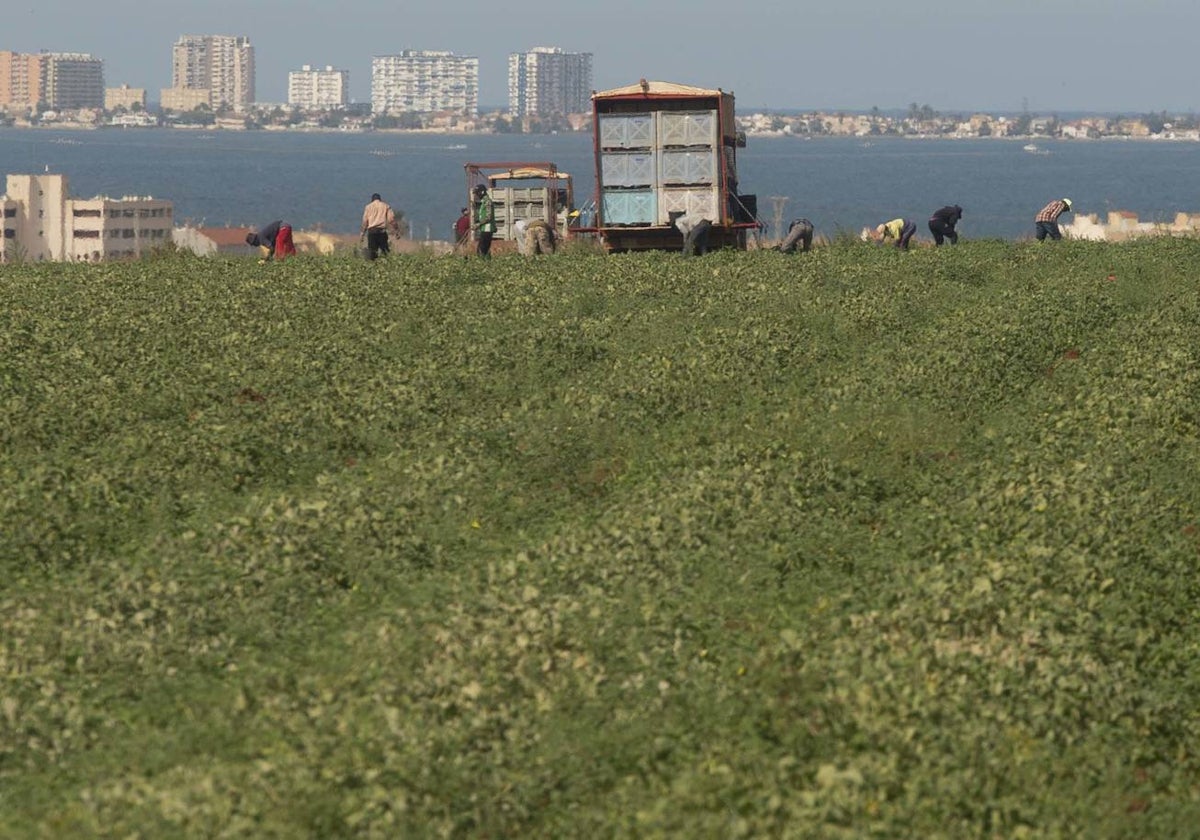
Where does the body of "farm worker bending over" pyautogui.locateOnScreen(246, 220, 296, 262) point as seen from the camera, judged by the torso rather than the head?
to the viewer's left

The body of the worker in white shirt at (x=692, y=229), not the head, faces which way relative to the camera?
to the viewer's left

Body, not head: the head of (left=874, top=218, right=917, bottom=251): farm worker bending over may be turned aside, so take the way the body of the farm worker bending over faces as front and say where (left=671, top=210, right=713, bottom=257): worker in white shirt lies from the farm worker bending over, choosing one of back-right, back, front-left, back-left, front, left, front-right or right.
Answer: front-left

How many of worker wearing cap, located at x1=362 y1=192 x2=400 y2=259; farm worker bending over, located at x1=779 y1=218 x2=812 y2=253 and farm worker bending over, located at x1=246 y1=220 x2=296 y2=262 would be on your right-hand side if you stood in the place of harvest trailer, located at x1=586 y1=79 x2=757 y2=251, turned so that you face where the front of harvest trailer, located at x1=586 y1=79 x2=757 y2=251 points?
1

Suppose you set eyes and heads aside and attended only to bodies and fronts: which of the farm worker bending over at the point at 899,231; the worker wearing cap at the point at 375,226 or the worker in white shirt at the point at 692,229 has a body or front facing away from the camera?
the worker wearing cap

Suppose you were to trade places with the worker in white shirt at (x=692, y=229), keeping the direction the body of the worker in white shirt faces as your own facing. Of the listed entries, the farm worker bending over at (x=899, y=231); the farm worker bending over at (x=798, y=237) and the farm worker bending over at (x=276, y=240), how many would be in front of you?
1

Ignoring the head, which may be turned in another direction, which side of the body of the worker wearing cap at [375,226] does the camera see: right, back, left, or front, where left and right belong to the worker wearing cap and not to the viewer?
back

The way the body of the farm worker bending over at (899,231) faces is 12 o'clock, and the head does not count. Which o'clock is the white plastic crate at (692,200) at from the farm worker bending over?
The white plastic crate is roughly at 11 o'clock from the farm worker bending over.

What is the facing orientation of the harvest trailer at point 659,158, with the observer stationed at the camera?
facing away from the viewer

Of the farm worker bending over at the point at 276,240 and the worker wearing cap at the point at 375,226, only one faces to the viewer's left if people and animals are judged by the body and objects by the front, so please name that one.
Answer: the farm worker bending over

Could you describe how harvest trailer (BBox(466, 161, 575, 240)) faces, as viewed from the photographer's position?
facing away from the viewer

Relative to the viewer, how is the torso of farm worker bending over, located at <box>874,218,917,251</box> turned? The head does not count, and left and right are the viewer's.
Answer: facing to the left of the viewer
